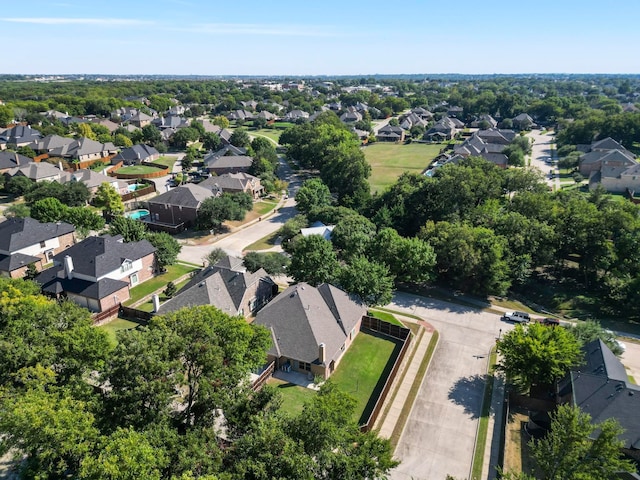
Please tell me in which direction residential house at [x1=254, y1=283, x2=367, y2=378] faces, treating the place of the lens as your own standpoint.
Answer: facing away from the viewer and to the right of the viewer

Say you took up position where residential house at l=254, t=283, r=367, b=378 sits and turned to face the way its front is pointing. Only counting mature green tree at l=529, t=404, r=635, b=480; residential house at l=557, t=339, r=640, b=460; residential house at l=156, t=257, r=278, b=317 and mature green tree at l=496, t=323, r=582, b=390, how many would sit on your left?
1

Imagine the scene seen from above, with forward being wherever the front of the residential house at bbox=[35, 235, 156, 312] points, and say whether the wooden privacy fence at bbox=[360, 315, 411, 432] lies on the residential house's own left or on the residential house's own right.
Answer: on the residential house's own right

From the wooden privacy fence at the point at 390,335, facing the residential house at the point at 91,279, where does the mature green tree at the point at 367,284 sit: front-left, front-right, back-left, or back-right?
front-right

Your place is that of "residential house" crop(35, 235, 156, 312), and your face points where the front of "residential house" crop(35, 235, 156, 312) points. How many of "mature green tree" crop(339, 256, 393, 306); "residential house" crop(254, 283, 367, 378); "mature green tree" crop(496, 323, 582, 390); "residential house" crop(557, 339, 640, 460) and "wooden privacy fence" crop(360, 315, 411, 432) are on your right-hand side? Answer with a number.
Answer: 5

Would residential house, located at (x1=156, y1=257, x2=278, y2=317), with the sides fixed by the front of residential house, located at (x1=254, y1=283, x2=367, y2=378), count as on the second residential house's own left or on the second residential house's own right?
on the second residential house's own left

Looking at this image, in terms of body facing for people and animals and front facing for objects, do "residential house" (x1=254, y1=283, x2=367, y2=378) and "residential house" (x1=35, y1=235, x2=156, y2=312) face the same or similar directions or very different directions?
same or similar directions

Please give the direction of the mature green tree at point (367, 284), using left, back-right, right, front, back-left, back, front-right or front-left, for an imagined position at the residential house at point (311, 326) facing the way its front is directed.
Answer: front

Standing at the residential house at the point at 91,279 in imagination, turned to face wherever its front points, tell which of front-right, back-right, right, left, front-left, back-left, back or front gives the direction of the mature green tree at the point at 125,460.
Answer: back-right

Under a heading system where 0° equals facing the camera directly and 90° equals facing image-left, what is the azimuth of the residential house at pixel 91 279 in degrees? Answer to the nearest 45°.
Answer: approximately 225°
